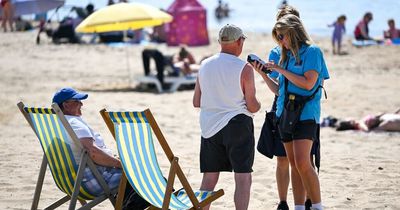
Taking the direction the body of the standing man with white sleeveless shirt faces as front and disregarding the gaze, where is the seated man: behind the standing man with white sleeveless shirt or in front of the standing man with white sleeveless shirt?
behind

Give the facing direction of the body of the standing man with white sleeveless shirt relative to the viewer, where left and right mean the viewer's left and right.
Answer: facing away from the viewer and to the right of the viewer

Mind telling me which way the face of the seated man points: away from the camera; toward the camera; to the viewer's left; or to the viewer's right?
to the viewer's right

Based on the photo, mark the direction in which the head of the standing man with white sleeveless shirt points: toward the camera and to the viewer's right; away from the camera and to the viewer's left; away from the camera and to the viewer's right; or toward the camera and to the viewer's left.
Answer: away from the camera and to the viewer's right

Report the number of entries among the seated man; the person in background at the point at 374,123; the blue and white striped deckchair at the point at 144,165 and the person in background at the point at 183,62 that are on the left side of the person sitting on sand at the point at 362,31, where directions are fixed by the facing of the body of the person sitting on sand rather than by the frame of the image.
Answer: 0

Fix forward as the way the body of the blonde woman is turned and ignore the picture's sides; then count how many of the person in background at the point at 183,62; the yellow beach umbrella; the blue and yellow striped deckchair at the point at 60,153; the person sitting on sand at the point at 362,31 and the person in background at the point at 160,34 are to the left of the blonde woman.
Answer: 0

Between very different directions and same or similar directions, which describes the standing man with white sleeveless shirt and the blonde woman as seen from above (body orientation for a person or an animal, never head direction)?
very different directions

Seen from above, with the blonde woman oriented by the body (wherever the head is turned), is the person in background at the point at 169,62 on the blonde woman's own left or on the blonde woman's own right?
on the blonde woman's own right

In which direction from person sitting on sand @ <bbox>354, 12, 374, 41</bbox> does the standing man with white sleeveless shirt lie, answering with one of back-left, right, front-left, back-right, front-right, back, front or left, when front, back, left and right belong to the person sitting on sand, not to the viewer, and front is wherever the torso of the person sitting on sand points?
right

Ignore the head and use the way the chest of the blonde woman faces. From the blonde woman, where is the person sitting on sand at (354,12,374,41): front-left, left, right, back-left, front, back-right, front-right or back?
back-right
